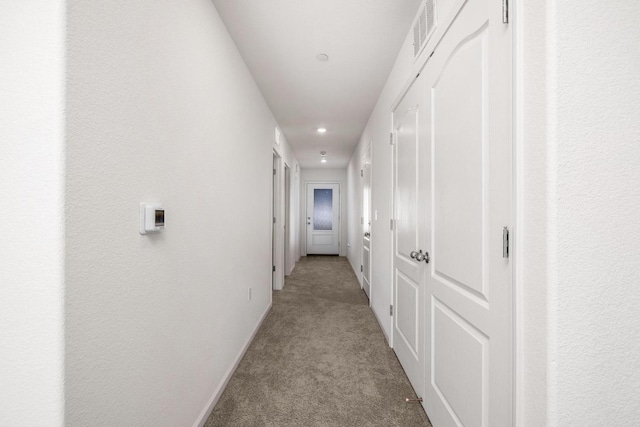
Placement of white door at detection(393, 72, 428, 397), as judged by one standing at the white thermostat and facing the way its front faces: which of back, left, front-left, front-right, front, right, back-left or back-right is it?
front-left

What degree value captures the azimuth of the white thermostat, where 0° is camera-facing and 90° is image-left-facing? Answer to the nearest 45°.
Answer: approximately 315°

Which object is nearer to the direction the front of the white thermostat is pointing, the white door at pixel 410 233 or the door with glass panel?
the white door

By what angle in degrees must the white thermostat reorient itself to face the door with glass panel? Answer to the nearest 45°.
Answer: approximately 90° to its left

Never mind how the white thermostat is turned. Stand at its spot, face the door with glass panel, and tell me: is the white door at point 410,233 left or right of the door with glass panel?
right

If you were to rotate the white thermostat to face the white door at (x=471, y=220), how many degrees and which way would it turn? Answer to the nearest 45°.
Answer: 0° — it already faces it
